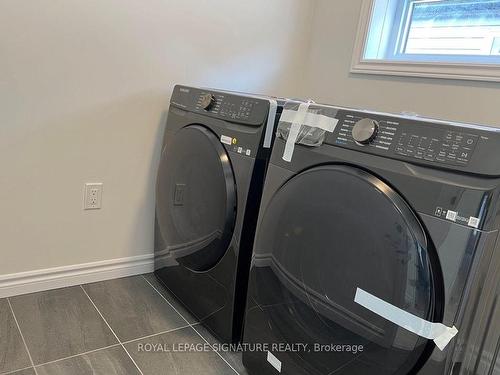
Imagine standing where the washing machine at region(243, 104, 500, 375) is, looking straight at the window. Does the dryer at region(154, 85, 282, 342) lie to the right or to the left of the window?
left

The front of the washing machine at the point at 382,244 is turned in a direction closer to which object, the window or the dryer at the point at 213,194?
the dryer

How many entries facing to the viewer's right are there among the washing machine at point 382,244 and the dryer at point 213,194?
0

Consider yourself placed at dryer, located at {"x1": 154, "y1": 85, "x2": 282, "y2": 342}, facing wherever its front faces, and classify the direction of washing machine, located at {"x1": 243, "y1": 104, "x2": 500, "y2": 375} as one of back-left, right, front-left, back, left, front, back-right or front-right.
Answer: left

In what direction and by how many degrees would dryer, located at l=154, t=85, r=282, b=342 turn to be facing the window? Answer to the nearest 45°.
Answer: approximately 180°

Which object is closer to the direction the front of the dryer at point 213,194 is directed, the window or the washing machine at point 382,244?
the washing machine

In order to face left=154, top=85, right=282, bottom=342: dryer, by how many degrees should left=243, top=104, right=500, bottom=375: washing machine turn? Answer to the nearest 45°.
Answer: approximately 90° to its right

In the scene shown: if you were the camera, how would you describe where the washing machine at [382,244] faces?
facing the viewer and to the left of the viewer

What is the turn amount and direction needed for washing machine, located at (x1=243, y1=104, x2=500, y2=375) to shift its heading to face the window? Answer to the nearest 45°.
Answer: approximately 135° to its right

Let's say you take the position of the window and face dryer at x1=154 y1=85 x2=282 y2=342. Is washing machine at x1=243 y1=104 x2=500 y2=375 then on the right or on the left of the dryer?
left
